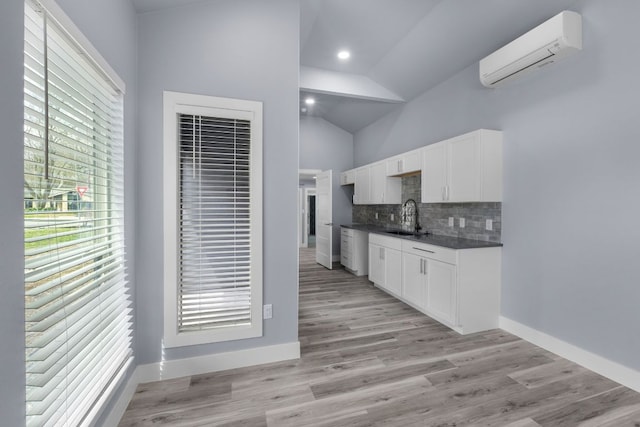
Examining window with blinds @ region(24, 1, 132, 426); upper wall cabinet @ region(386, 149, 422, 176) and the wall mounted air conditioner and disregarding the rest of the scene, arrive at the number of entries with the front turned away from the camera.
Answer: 0

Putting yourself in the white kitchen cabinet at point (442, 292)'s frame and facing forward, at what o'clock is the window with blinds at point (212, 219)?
The window with blinds is roughly at 12 o'clock from the white kitchen cabinet.

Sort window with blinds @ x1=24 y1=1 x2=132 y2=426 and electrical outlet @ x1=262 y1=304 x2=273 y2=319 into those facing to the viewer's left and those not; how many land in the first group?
0

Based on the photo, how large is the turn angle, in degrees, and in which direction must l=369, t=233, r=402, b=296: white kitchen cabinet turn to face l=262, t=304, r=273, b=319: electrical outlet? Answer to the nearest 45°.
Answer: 0° — it already faces it

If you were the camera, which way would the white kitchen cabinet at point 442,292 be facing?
facing the viewer and to the left of the viewer

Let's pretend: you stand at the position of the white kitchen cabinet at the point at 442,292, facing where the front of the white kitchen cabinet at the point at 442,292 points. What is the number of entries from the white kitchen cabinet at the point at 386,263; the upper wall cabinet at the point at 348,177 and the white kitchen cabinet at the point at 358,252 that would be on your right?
3

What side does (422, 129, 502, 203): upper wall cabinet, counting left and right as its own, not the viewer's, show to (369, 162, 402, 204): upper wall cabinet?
right

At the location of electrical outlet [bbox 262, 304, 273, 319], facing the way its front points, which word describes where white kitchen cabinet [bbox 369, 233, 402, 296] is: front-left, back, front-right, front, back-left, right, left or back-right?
back-left

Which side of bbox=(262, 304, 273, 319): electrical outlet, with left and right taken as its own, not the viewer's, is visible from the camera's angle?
front

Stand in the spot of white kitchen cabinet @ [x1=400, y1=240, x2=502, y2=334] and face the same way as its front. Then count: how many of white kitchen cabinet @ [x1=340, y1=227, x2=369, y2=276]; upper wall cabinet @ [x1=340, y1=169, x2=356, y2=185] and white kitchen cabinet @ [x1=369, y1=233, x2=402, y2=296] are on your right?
3

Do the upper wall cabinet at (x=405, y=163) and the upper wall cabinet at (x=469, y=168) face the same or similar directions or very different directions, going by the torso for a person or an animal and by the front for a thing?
same or similar directions

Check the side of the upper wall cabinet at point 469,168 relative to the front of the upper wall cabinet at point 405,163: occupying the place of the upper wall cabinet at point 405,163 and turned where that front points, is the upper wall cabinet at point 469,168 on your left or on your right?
on your left

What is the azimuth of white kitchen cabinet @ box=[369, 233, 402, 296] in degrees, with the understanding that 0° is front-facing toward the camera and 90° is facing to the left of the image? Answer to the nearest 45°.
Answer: approximately 45°

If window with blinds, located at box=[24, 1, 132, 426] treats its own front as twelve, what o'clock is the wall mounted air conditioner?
The wall mounted air conditioner is roughly at 11 o'clock from the window with blinds.

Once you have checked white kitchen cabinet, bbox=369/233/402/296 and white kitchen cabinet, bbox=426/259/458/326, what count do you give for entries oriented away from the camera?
0
